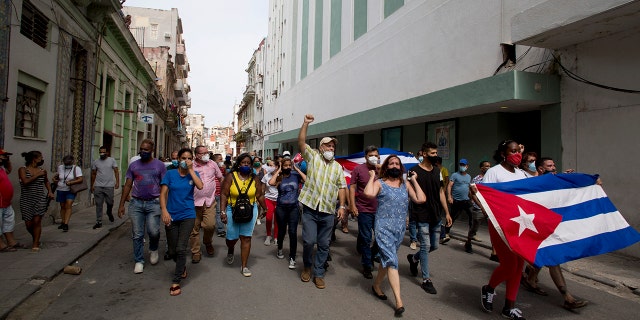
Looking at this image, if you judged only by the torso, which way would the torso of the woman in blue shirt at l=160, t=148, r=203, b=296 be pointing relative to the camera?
toward the camera

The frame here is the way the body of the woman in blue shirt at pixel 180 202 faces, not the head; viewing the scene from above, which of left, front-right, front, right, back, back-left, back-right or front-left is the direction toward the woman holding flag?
front-left

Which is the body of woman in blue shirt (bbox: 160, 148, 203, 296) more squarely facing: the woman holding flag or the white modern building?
the woman holding flag

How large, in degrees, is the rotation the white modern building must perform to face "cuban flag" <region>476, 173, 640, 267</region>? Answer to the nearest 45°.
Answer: approximately 45° to its left

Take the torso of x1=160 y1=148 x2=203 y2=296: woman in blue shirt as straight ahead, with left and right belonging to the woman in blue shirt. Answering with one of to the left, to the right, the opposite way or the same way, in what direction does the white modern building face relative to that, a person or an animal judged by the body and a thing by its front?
to the right

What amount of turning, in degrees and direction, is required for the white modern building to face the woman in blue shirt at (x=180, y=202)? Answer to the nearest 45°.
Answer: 0° — it already faces them

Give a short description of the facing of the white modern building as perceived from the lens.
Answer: facing the viewer and to the left of the viewer

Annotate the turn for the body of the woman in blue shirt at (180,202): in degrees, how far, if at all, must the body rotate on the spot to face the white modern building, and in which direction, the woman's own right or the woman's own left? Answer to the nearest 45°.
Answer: approximately 90° to the woman's own left

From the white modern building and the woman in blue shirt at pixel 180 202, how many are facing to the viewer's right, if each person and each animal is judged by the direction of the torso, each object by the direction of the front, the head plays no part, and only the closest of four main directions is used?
0
